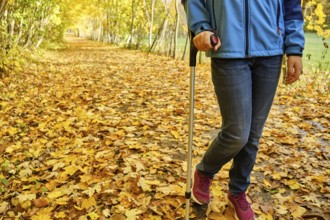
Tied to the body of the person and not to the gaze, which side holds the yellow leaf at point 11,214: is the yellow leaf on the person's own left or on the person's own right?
on the person's own right

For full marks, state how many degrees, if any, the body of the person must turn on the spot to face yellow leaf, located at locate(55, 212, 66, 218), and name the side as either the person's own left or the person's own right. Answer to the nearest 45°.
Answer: approximately 90° to the person's own right

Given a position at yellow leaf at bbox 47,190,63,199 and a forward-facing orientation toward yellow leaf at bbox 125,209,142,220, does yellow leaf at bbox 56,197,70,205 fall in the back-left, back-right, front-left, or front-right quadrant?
front-right

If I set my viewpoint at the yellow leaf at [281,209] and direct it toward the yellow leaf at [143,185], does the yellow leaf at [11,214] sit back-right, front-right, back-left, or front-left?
front-left

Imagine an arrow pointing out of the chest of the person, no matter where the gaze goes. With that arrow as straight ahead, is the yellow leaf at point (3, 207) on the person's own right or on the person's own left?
on the person's own right

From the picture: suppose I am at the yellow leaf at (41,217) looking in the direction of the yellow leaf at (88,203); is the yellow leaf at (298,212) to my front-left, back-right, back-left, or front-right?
front-right

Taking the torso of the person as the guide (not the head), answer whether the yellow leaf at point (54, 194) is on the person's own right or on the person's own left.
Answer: on the person's own right

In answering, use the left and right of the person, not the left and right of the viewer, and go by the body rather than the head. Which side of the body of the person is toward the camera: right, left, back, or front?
front

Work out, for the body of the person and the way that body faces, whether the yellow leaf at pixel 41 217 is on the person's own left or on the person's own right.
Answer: on the person's own right
